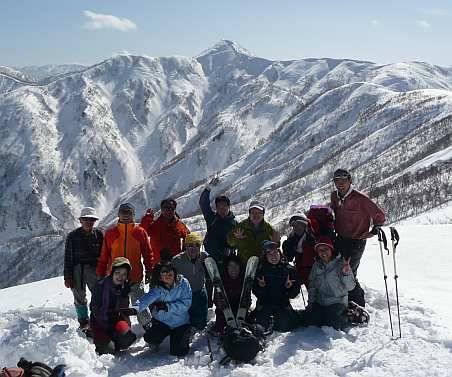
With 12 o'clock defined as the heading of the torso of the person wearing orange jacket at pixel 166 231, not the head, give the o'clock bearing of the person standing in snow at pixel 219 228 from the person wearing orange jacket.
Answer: The person standing in snow is roughly at 10 o'clock from the person wearing orange jacket.

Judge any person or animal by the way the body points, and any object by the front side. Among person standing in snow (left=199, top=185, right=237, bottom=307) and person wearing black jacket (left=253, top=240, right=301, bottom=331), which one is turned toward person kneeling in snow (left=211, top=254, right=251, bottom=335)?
the person standing in snow

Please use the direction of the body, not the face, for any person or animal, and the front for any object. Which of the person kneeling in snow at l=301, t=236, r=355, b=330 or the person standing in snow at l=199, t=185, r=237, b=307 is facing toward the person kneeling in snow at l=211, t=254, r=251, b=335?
the person standing in snow

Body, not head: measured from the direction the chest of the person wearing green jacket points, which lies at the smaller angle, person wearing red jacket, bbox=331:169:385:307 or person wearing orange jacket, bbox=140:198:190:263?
the person wearing red jacket

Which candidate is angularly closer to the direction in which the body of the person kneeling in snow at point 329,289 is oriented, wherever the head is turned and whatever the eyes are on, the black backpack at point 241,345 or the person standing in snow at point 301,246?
the black backpack

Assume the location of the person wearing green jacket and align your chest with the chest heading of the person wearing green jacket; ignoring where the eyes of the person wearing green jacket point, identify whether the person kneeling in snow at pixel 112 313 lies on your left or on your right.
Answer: on your right
